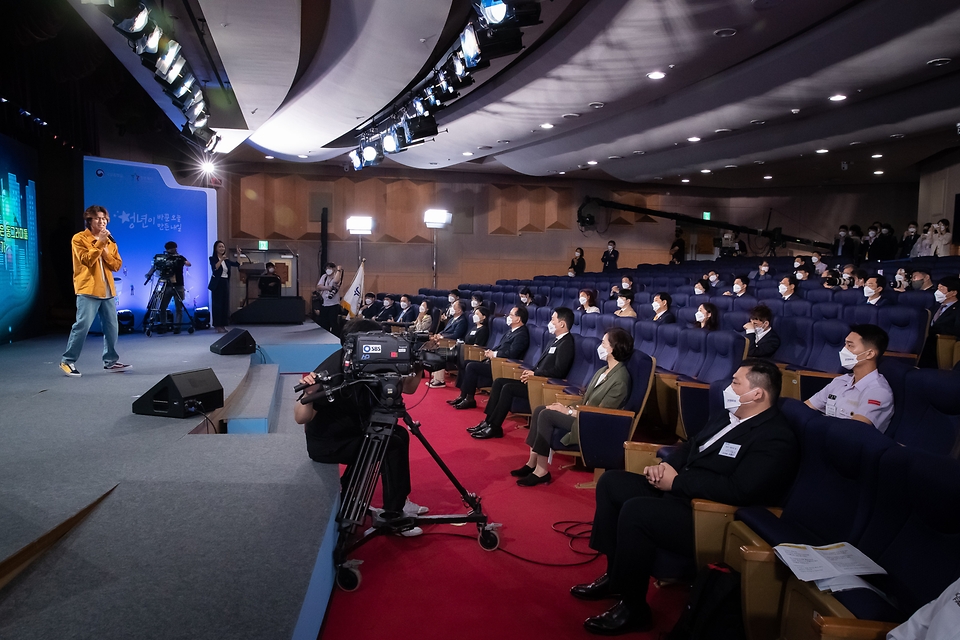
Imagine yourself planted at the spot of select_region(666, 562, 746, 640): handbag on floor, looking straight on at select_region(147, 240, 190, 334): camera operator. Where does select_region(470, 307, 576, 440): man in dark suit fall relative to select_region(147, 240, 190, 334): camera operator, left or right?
right

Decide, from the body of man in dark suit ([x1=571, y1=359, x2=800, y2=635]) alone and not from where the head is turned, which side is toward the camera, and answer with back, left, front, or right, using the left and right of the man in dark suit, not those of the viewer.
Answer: left

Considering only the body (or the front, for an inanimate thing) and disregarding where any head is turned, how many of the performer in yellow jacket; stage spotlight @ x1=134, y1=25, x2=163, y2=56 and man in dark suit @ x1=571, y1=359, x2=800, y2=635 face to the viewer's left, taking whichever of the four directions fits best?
1

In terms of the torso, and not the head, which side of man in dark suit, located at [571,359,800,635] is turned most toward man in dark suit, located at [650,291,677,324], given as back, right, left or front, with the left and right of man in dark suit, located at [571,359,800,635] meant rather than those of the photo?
right

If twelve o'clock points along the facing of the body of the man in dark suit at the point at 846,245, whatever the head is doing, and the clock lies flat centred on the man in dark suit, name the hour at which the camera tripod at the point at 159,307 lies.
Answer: The camera tripod is roughly at 12 o'clock from the man in dark suit.

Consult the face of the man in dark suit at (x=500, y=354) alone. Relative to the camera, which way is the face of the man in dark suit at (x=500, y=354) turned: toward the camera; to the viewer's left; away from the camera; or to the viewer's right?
to the viewer's left

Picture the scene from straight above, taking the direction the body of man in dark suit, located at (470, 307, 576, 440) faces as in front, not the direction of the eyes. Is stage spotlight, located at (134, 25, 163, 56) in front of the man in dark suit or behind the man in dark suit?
in front

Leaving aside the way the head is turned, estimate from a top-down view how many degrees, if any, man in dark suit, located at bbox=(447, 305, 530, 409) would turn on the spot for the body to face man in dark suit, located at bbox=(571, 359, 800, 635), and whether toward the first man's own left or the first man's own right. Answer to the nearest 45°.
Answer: approximately 90° to the first man's own left

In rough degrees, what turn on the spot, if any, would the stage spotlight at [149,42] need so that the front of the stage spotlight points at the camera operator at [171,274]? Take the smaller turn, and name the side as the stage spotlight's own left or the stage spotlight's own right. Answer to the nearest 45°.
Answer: approximately 135° to the stage spotlight's own left

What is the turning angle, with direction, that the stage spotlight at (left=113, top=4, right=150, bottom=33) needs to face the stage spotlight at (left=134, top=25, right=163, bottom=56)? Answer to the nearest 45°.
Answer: approximately 135° to its left

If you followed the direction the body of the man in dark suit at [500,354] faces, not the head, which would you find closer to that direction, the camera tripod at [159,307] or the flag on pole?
the camera tripod

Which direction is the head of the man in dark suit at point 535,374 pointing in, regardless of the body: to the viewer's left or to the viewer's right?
to the viewer's left
